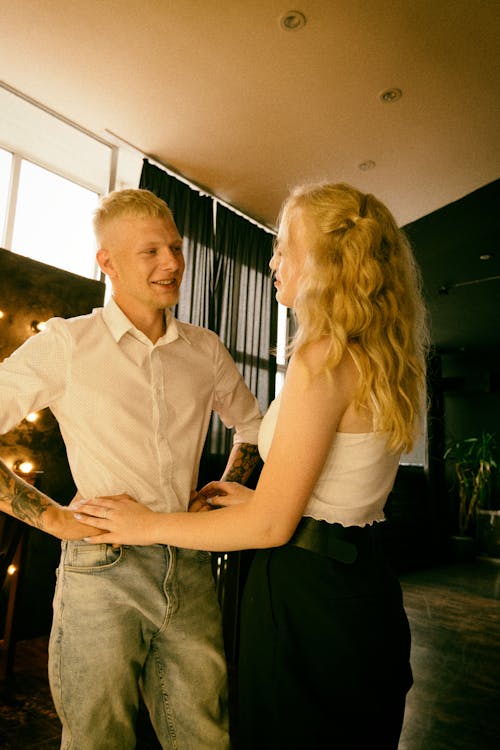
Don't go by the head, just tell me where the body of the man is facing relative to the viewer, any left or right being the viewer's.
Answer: facing the viewer and to the right of the viewer

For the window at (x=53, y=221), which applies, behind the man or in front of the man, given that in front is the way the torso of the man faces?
behind

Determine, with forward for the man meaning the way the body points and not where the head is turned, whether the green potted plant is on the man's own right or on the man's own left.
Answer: on the man's own left

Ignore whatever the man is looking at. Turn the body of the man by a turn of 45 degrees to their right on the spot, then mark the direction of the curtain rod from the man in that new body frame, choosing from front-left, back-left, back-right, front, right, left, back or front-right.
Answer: back
